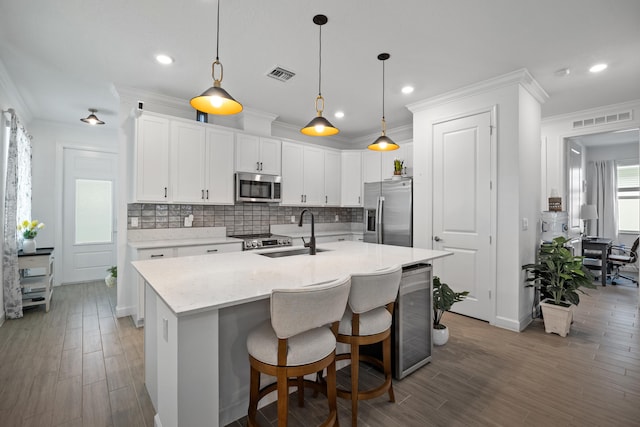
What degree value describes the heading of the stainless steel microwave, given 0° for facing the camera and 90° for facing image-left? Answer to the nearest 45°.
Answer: approximately 315°

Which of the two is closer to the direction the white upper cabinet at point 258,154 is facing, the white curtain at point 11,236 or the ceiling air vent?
the ceiling air vent

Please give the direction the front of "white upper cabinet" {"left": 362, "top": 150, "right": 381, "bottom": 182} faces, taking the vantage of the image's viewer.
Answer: facing the viewer and to the left of the viewer

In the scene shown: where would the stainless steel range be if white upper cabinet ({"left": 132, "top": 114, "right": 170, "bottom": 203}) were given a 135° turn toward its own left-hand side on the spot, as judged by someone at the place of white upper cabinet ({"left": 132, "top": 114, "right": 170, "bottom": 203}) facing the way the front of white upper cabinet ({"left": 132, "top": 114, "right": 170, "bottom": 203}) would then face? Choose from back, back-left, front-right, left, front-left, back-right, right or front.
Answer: front-right

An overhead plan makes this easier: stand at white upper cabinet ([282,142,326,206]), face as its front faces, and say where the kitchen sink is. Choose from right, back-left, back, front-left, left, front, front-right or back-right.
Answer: front-right

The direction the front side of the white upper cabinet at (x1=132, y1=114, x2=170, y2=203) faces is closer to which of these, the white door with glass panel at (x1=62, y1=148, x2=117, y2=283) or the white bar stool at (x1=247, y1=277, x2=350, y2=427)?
the white bar stool

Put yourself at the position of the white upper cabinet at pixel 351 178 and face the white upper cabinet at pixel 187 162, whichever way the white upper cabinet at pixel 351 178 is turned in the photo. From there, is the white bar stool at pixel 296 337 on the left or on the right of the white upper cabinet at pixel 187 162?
left

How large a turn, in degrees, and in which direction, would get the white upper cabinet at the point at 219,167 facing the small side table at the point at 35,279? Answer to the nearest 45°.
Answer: approximately 135° to its right

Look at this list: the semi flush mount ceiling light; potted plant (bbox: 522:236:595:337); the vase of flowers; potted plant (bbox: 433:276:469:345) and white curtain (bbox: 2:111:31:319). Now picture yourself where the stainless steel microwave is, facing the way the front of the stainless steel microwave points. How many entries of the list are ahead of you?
2

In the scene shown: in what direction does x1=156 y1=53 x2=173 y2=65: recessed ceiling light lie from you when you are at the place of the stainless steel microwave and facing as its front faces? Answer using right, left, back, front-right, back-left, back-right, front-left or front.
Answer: right

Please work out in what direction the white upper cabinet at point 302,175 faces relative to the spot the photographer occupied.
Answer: facing the viewer and to the right of the viewer
